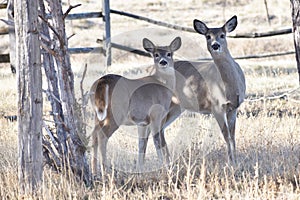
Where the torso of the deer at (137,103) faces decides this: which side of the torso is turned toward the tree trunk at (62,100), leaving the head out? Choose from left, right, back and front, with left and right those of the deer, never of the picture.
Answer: back

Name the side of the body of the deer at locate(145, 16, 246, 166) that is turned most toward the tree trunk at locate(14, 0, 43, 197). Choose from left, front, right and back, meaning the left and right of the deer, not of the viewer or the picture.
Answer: right

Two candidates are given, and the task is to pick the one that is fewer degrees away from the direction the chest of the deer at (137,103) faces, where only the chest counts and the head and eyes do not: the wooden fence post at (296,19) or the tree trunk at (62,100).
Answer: the wooden fence post

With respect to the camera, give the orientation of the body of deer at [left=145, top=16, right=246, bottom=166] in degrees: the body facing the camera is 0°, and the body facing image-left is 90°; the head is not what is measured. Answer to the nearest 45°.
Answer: approximately 315°

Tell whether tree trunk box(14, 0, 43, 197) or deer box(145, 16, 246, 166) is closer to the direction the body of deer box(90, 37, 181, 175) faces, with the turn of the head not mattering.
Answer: the deer

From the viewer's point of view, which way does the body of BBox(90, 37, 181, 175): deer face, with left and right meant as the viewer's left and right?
facing away from the viewer and to the right of the viewer

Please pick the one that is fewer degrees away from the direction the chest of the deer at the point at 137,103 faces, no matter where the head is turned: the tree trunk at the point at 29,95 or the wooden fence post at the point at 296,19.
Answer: the wooden fence post

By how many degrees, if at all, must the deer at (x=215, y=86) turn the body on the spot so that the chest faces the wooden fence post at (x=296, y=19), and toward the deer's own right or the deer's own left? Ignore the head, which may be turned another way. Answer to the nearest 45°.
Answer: approximately 45° to the deer's own left

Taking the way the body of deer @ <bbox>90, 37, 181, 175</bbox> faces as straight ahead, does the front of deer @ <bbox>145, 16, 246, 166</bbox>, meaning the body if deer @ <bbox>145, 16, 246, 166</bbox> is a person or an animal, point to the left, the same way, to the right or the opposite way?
to the right
